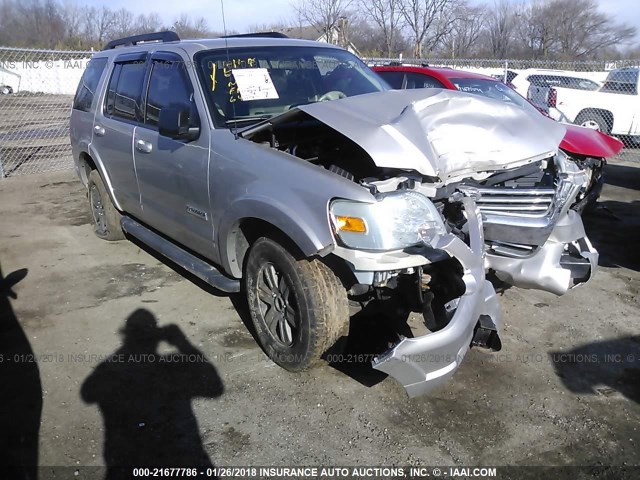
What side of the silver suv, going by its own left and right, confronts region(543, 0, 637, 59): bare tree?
left

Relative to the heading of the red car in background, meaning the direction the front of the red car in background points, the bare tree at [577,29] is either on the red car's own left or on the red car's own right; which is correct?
on the red car's own left

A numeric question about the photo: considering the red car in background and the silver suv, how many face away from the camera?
0

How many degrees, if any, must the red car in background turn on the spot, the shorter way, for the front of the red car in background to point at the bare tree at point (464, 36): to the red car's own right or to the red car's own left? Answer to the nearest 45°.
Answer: approximately 135° to the red car's own left

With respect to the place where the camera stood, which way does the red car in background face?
facing the viewer and to the right of the viewer

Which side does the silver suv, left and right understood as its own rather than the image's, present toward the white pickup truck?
left

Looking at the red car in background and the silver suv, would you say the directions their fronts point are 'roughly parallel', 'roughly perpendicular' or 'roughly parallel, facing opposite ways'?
roughly parallel

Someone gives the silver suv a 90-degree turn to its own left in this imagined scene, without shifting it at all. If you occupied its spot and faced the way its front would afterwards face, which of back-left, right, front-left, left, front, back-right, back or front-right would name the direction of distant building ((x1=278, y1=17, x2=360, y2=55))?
front-left

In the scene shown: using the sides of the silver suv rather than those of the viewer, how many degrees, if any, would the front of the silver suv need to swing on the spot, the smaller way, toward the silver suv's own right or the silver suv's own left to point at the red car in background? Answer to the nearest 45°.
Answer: approximately 90° to the silver suv's own left
